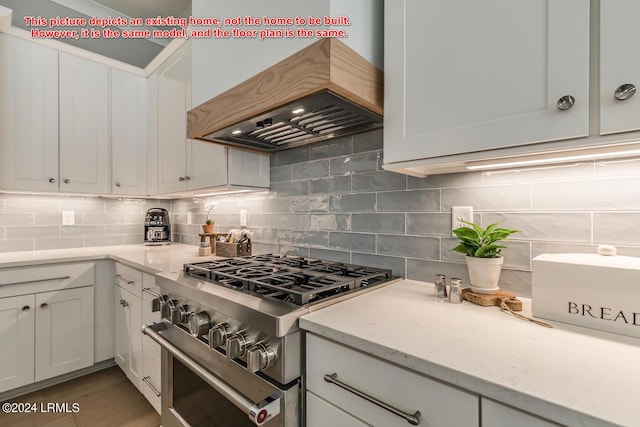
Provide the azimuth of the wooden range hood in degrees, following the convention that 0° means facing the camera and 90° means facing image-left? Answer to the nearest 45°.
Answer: approximately 45°

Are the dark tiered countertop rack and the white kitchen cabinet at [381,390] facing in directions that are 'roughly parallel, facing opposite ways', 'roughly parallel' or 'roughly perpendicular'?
roughly perpendicular

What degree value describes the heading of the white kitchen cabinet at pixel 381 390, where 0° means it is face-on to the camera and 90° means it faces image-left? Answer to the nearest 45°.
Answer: approximately 45°

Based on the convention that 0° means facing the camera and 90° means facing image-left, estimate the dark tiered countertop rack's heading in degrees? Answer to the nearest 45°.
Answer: approximately 0°

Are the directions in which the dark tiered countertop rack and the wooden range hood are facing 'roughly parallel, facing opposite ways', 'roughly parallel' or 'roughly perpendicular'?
roughly perpendicular
